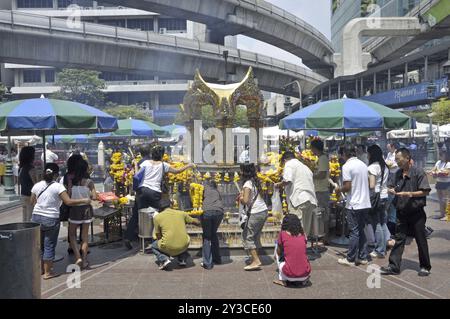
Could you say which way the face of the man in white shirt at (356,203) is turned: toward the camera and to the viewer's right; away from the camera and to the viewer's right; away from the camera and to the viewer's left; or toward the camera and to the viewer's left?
away from the camera and to the viewer's left

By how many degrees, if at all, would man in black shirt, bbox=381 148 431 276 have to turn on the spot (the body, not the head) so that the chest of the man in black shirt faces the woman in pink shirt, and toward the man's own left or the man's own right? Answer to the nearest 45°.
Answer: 0° — they already face them

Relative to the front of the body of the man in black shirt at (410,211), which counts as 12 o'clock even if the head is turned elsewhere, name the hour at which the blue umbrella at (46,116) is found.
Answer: The blue umbrella is roughly at 1 o'clock from the man in black shirt.

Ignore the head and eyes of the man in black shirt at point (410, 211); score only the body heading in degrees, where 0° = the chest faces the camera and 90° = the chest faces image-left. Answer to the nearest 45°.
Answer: approximately 45°

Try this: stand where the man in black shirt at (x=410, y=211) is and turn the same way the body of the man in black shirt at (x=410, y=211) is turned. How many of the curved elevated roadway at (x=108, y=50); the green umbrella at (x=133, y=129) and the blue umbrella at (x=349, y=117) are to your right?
3

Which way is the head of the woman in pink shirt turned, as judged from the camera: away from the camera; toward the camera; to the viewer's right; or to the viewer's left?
away from the camera

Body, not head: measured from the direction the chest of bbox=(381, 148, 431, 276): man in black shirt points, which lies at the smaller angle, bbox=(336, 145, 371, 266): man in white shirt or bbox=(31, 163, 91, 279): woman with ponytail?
the woman with ponytail

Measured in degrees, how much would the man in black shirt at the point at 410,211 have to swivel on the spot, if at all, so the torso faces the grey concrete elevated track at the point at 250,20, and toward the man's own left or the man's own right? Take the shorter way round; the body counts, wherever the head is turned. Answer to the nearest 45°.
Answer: approximately 90° to the man's own right

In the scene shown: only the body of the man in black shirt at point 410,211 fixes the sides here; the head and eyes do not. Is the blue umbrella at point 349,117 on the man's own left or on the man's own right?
on the man's own right

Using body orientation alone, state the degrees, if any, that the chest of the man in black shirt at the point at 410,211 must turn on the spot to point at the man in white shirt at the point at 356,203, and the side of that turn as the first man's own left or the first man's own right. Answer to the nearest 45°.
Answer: approximately 45° to the first man's own right
